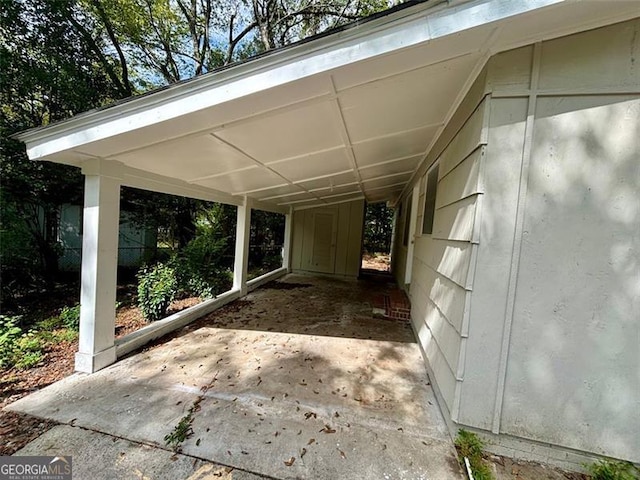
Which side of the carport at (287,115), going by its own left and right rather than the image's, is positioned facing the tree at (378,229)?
back

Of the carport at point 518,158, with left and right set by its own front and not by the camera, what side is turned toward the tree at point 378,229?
back

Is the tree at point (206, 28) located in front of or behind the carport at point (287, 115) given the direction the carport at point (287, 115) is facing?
behind

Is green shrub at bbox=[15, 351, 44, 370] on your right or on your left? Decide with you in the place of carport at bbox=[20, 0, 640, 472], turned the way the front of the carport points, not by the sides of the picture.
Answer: on your right

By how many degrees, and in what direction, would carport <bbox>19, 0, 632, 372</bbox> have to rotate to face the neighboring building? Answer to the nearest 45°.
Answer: approximately 135° to its right

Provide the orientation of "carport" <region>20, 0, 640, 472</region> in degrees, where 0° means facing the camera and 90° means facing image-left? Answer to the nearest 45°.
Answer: approximately 0°

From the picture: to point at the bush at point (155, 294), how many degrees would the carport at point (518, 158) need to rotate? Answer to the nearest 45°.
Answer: approximately 135° to its right
